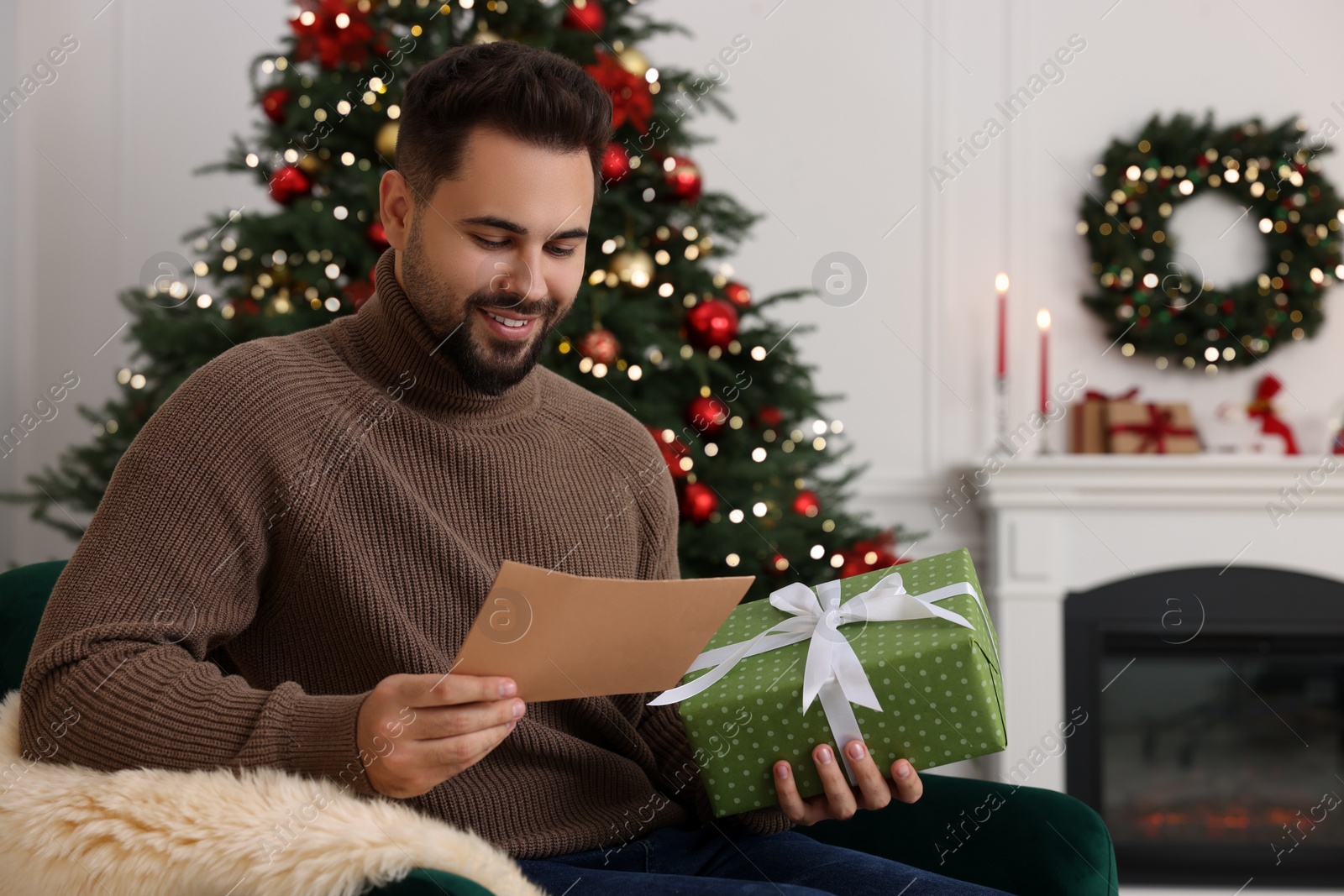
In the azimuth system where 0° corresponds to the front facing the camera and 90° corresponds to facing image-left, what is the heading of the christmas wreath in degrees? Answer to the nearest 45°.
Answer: approximately 0°

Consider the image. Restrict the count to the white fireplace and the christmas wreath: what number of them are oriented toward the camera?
2

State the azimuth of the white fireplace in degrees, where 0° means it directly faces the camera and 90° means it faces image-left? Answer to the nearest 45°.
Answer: approximately 0°

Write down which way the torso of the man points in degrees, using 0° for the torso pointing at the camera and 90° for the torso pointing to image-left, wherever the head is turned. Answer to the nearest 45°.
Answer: approximately 315°
